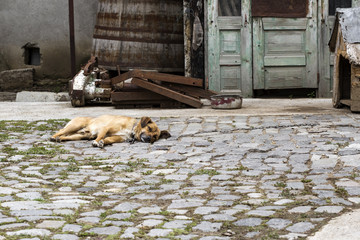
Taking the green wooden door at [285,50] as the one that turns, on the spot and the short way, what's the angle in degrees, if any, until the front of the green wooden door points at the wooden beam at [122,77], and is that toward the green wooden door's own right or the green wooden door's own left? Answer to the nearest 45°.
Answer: approximately 45° to the green wooden door's own right

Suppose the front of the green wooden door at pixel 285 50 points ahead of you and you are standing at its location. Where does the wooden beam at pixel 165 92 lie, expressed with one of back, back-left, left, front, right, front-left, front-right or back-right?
front-right

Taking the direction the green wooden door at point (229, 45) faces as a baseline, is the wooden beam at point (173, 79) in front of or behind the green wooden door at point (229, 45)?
in front

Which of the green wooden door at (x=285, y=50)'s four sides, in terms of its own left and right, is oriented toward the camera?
front

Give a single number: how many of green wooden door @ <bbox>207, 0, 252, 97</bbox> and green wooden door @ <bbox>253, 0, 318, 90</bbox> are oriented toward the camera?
2

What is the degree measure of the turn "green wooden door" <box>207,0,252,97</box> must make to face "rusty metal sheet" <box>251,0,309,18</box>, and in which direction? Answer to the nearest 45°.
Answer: approximately 90° to its left

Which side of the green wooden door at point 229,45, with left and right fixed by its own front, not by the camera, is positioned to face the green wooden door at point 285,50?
left

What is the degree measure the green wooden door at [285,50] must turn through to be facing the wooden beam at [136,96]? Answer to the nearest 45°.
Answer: approximately 45° to its right

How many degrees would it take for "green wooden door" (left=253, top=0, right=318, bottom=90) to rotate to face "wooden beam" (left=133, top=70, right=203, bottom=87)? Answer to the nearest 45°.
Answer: approximately 45° to its right

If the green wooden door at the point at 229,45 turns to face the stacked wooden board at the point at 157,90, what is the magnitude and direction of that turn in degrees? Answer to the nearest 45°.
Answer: approximately 45° to its right

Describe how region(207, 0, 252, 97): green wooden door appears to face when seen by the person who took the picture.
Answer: facing the viewer

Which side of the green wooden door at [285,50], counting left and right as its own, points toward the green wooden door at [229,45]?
right
